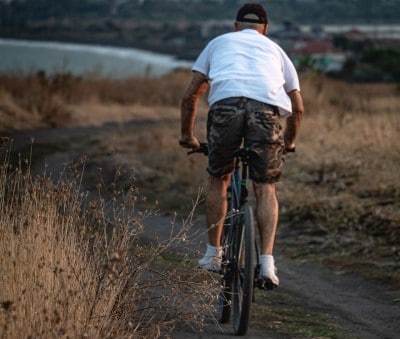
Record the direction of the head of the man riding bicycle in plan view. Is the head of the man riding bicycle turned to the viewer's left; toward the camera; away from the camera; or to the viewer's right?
away from the camera

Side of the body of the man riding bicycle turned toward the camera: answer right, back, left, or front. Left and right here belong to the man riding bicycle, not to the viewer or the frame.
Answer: back
